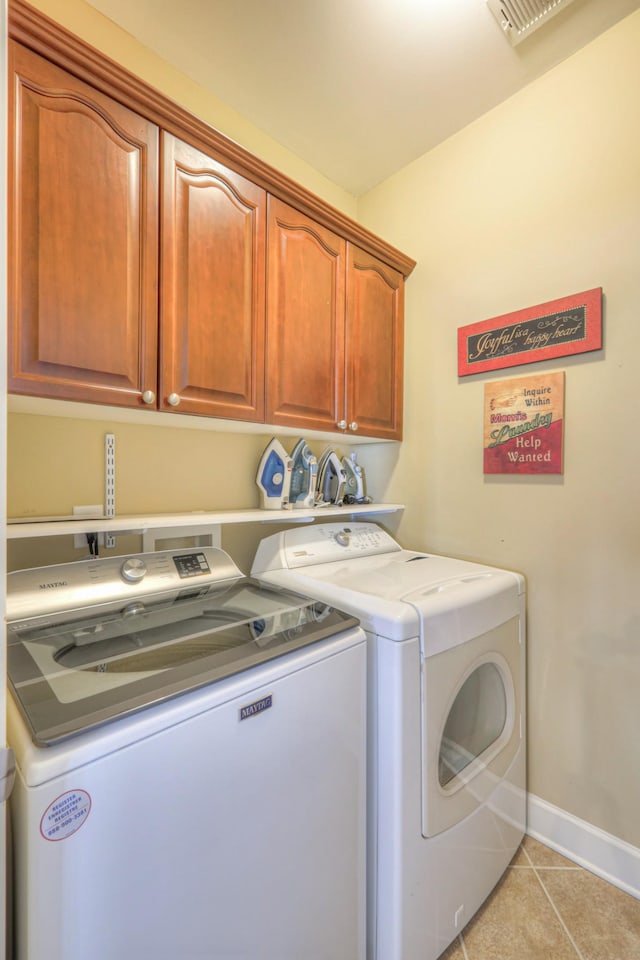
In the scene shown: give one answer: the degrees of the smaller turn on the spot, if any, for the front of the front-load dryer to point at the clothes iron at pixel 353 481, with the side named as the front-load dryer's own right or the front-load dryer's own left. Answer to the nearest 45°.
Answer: approximately 135° to the front-load dryer's own left

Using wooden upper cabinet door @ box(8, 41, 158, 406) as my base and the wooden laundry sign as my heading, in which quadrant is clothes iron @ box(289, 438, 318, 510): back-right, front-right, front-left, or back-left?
front-left

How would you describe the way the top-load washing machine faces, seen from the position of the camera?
facing the viewer and to the right of the viewer

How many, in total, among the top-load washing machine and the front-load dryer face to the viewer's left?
0

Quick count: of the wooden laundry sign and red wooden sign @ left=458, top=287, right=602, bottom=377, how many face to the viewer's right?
0

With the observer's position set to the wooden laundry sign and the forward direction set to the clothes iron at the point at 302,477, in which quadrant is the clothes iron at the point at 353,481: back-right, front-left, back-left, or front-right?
front-right

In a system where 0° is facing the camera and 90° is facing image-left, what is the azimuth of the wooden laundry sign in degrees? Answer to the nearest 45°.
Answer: approximately 45°

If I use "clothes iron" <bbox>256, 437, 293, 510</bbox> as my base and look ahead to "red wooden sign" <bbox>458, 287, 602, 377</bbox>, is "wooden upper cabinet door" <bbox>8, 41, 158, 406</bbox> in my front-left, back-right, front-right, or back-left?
back-right

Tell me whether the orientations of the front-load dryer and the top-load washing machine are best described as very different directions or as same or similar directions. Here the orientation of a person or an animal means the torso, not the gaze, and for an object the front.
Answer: same or similar directions

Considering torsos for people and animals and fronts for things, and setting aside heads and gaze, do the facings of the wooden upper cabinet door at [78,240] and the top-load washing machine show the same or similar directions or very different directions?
same or similar directions

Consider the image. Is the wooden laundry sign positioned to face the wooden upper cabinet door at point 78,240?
yes

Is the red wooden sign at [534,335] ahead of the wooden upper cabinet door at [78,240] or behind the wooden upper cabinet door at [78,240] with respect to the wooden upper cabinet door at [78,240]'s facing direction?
ahead

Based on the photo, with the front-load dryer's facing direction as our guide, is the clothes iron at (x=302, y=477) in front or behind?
behind

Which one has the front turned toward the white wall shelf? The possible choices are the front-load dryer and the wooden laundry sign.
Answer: the wooden laundry sign
